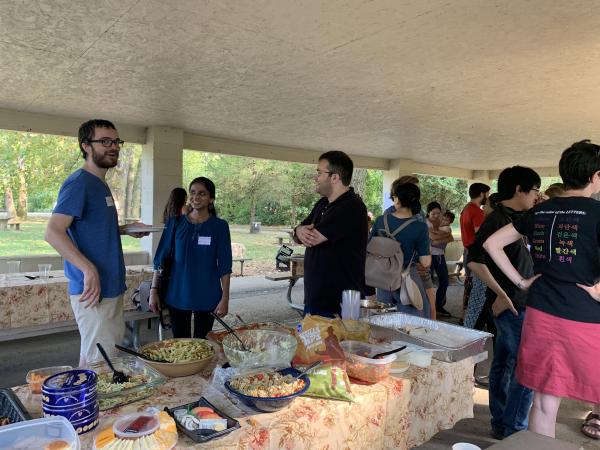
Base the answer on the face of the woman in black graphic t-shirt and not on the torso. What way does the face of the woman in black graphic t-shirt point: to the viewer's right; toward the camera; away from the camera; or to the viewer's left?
away from the camera

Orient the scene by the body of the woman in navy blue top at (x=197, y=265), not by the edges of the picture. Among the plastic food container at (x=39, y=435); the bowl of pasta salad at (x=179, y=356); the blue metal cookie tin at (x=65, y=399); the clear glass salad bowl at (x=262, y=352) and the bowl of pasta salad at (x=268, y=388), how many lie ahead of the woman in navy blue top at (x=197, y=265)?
5

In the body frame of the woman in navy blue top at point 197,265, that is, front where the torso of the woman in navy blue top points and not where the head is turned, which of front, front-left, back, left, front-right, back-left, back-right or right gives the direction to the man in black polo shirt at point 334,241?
front-left

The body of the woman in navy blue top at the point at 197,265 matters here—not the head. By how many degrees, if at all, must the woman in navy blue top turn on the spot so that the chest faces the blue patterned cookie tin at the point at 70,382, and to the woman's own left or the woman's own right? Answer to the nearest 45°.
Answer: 0° — they already face it

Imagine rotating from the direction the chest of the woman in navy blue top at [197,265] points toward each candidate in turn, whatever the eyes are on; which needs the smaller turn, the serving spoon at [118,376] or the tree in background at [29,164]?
the serving spoon

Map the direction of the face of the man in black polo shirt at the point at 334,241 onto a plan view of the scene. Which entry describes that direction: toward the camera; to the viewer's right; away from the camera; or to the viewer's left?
to the viewer's left

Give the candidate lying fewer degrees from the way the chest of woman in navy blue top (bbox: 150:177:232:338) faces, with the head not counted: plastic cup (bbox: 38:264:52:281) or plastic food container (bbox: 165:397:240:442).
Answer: the plastic food container

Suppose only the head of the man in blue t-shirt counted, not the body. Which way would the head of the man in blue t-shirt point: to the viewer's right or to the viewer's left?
to the viewer's right

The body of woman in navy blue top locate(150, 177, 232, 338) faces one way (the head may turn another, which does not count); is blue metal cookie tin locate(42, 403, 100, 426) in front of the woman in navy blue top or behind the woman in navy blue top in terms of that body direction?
in front

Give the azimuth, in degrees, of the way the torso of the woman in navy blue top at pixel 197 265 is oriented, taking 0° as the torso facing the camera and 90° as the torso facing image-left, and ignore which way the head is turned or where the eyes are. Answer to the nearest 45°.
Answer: approximately 0°

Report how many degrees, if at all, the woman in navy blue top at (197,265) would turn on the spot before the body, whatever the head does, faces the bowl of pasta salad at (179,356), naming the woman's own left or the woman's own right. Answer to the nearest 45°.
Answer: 0° — they already face it

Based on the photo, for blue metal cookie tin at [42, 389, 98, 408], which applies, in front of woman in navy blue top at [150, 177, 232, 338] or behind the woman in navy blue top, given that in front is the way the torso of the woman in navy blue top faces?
in front
